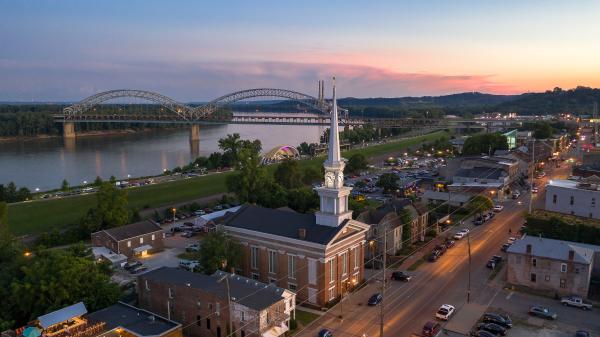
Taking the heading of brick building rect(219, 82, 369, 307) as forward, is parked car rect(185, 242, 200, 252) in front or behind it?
behind

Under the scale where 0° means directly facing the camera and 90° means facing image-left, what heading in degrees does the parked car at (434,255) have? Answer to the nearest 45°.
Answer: approximately 45°

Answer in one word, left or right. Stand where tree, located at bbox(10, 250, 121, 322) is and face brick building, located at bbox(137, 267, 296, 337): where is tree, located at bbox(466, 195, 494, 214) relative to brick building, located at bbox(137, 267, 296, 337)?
left

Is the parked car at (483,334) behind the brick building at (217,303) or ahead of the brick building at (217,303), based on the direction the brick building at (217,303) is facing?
ahead

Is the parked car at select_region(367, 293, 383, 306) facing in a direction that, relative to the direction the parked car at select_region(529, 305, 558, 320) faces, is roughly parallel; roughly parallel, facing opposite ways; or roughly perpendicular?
roughly perpendicular

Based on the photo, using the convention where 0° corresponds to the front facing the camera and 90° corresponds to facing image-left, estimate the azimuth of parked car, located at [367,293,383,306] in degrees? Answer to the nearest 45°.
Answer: approximately 45°

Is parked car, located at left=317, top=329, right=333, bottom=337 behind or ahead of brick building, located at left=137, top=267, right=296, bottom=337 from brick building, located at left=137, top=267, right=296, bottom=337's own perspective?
ahead

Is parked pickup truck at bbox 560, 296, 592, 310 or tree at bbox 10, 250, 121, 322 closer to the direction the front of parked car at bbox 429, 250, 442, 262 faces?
the tree

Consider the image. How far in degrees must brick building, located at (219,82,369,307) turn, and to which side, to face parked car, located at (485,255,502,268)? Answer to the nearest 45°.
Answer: approximately 45° to its left

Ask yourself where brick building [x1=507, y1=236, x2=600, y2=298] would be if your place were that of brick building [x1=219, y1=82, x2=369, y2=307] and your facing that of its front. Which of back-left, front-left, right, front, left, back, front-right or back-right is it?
front-left

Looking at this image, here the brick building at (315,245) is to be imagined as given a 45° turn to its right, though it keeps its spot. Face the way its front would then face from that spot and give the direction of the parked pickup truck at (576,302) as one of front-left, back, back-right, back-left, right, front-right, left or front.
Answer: left

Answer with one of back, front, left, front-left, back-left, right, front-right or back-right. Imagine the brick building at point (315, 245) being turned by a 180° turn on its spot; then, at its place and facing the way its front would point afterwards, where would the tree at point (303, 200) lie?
front-right

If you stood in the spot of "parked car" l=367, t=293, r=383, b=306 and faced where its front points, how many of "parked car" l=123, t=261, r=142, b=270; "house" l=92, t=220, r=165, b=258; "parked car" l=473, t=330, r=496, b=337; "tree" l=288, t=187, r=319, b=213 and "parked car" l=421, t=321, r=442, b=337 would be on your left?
2

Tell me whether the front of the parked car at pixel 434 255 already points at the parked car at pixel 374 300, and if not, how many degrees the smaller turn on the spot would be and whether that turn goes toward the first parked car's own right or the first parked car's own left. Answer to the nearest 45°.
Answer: approximately 45° to the first parked car's own left
